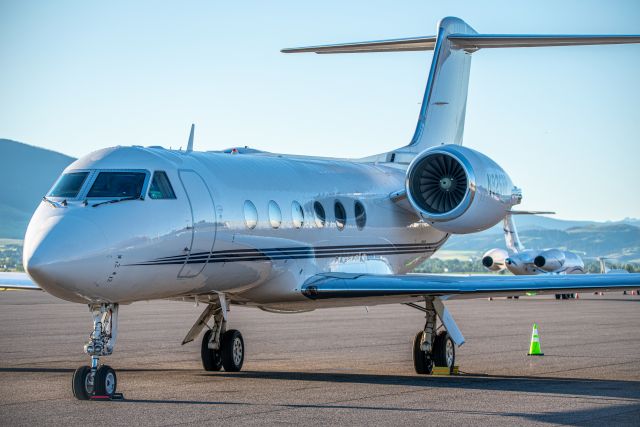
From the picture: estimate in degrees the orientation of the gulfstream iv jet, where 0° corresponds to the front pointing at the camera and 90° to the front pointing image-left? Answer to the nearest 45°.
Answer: approximately 45°
